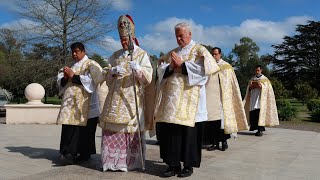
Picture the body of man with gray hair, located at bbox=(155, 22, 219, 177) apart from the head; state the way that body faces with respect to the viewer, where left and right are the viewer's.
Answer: facing the viewer and to the left of the viewer

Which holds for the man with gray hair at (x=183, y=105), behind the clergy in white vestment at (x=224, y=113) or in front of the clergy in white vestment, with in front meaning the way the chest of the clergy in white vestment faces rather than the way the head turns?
in front

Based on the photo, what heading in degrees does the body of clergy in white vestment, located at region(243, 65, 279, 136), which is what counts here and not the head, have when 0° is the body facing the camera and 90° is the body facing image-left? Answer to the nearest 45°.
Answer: approximately 45°

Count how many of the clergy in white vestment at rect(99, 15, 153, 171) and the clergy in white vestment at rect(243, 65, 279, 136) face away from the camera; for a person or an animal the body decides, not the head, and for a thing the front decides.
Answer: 0

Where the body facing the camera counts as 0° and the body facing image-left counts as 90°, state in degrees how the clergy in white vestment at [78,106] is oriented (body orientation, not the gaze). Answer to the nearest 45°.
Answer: approximately 45°

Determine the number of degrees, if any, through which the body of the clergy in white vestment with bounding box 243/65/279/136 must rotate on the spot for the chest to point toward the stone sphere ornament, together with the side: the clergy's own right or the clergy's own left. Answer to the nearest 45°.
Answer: approximately 45° to the clergy's own right
